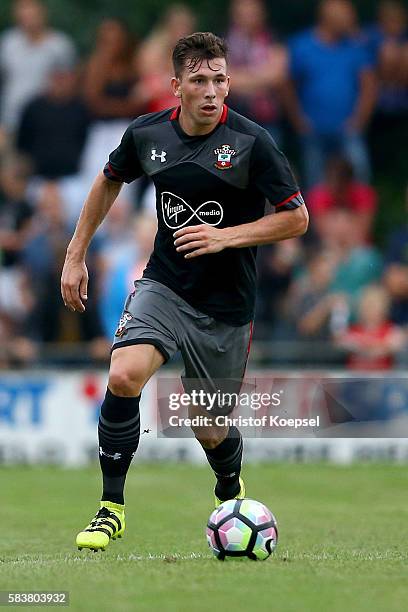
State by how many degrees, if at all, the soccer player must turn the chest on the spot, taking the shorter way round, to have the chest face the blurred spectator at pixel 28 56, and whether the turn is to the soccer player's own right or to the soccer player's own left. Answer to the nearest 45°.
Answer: approximately 180°

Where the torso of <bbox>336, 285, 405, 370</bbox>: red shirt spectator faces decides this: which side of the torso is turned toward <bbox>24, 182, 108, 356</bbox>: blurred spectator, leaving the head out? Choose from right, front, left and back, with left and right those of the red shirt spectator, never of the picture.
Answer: right

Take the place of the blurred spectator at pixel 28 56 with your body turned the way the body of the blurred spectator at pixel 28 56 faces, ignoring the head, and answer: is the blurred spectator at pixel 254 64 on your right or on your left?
on your left

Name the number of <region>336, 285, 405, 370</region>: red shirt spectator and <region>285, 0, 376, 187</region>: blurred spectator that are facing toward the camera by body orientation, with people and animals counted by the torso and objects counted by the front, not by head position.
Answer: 2

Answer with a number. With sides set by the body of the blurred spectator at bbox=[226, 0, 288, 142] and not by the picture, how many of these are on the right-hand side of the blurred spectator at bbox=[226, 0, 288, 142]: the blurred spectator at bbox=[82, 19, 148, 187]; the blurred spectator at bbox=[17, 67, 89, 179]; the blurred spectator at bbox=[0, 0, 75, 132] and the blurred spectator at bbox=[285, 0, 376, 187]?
3

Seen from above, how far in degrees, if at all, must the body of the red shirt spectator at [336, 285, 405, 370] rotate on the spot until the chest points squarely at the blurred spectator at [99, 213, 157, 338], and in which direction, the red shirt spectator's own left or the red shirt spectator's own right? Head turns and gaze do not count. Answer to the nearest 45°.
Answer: approximately 90° to the red shirt spectator's own right
